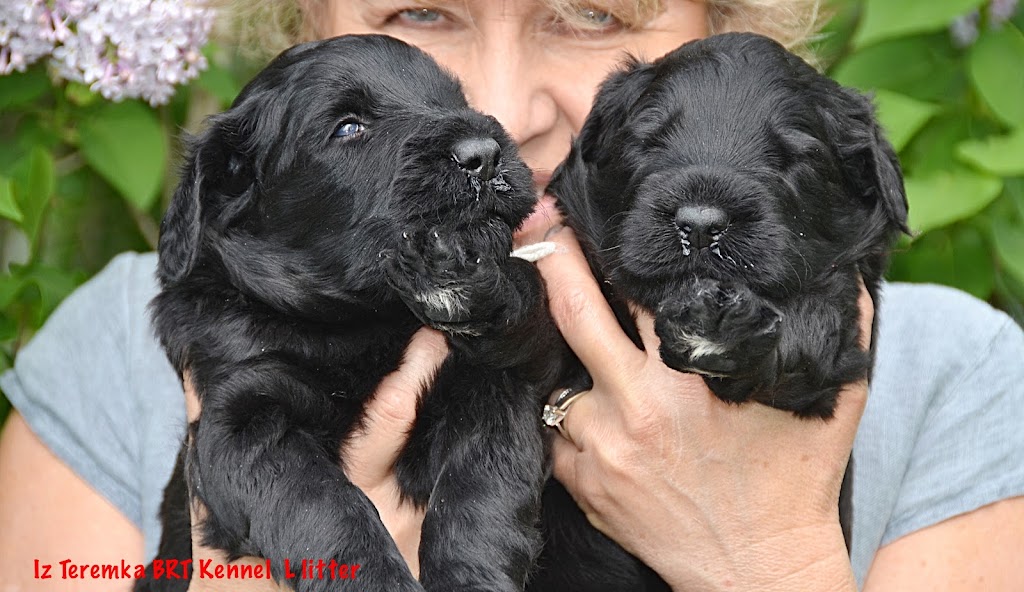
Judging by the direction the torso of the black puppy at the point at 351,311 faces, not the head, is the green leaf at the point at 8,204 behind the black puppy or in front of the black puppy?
behind

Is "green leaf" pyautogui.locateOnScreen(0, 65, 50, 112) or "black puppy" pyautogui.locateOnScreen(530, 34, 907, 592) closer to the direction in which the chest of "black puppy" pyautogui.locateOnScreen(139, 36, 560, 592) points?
the black puppy

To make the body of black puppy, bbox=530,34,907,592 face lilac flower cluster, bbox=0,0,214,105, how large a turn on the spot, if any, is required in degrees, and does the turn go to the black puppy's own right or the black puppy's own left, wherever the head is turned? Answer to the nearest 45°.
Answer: approximately 90° to the black puppy's own right

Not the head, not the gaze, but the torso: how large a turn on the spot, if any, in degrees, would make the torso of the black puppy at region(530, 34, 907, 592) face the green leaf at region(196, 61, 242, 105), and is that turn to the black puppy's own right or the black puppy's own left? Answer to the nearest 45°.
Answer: approximately 135° to the black puppy's own right

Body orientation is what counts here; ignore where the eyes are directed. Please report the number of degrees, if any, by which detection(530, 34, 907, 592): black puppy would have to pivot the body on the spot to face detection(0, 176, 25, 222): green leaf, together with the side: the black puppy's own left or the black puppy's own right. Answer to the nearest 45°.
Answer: approximately 90° to the black puppy's own right

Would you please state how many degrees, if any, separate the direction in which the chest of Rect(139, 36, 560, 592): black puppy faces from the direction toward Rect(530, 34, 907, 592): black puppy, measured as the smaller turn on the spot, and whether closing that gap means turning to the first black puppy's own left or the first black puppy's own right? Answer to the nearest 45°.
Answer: approximately 45° to the first black puppy's own left

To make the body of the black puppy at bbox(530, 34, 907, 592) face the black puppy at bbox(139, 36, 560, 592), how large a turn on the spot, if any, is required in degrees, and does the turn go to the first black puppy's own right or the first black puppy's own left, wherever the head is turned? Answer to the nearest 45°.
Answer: approximately 45° to the first black puppy's own right

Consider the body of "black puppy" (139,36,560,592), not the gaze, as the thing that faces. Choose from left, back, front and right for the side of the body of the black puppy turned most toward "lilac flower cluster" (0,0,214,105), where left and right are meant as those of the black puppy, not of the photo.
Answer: back

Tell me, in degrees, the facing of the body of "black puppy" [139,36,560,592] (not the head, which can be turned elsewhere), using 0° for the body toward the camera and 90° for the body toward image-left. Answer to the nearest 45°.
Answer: approximately 315°

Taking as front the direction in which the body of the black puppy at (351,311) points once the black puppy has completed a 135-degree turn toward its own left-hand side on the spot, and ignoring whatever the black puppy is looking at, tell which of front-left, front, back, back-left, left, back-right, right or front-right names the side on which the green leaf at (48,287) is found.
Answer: front-left

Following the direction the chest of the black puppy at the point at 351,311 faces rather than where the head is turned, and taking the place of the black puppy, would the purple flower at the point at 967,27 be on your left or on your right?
on your left
